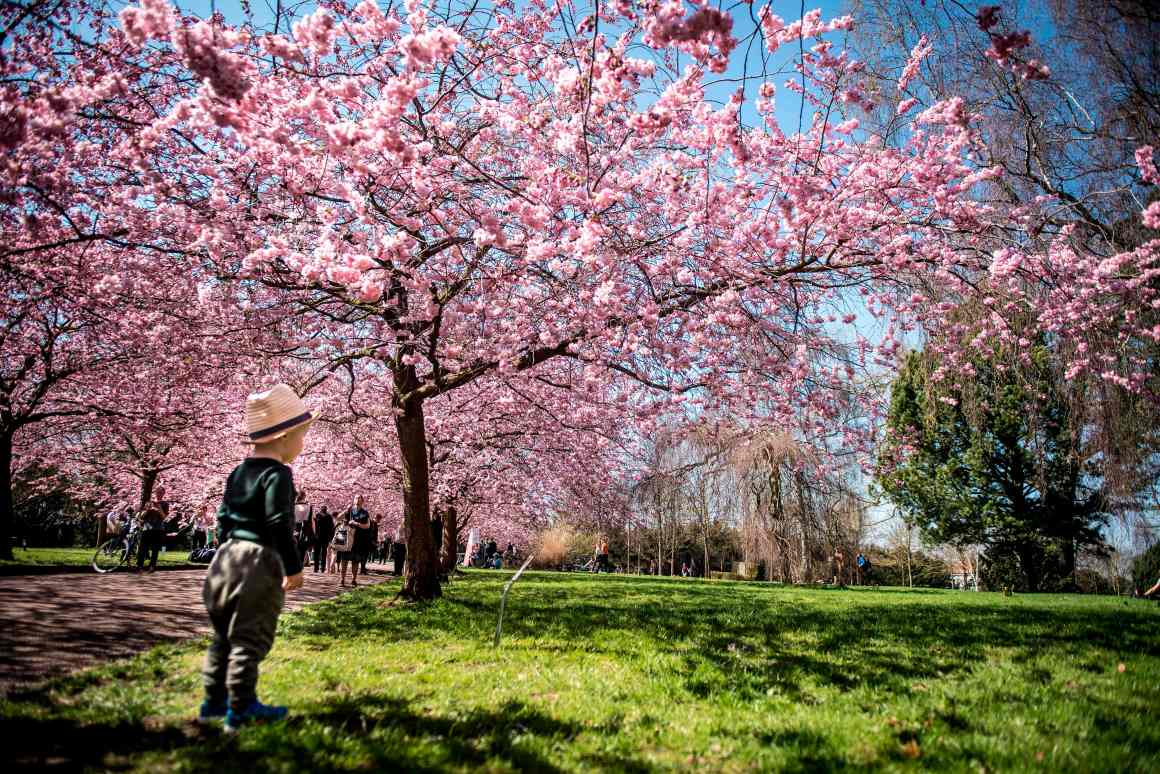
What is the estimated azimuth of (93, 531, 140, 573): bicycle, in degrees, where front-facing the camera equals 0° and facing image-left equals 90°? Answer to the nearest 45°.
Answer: approximately 45°

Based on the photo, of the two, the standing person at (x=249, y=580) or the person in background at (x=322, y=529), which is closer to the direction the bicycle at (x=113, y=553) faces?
the standing person

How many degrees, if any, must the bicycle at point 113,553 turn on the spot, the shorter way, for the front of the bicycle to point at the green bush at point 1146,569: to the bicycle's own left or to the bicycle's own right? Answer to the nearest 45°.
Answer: approximately 135° to the bicycle's own left

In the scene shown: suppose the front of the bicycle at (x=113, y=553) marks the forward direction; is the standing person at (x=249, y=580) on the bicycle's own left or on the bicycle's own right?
on the bicycle's own left

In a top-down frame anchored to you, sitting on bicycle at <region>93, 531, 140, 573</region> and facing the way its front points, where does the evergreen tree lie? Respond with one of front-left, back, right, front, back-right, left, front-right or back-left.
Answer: back-left
